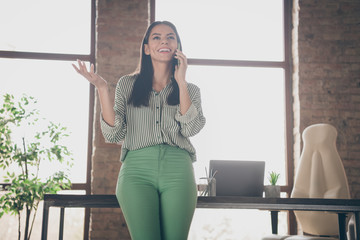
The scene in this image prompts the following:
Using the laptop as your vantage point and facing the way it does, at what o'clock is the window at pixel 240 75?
The window is roughly at 12 o'clock from the laptop.

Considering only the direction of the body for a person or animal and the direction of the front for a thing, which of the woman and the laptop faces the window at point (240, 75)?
the laptop

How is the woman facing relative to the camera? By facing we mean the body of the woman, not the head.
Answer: toward the camera

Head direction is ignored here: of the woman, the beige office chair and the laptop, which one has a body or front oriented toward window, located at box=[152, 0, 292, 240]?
the laptop

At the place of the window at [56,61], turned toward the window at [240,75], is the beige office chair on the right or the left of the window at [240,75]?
right

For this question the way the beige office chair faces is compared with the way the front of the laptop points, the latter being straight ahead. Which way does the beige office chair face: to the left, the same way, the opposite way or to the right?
the opposite way

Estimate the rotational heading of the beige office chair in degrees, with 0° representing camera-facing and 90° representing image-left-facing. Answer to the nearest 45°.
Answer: approximately 0°

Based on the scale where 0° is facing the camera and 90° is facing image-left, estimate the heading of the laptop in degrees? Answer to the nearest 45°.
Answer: approximately 180°

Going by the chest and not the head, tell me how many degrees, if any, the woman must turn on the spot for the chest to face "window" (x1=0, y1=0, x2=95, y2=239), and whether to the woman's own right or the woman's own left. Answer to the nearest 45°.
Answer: approximately 180°

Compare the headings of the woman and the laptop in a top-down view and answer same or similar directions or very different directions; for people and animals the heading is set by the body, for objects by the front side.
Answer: very different directions

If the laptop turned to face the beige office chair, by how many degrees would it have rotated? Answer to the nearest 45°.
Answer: approximately 45° to its right

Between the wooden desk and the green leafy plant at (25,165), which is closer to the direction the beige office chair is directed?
the wooden desk

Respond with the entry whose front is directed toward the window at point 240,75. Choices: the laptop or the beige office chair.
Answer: the laptop
